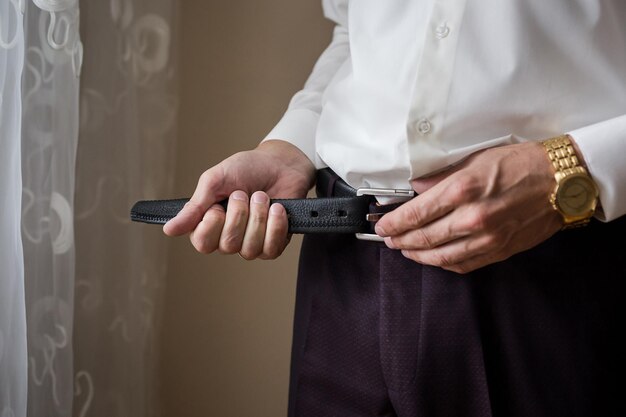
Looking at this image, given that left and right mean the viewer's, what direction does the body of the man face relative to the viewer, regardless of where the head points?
facing the viewer and to the left of the viewer

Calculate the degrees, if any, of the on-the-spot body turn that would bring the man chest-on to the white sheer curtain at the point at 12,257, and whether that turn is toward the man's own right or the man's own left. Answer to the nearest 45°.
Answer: approximately 45° to the man's own right

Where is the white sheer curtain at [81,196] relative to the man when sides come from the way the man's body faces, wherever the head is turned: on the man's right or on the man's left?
on the man's right
